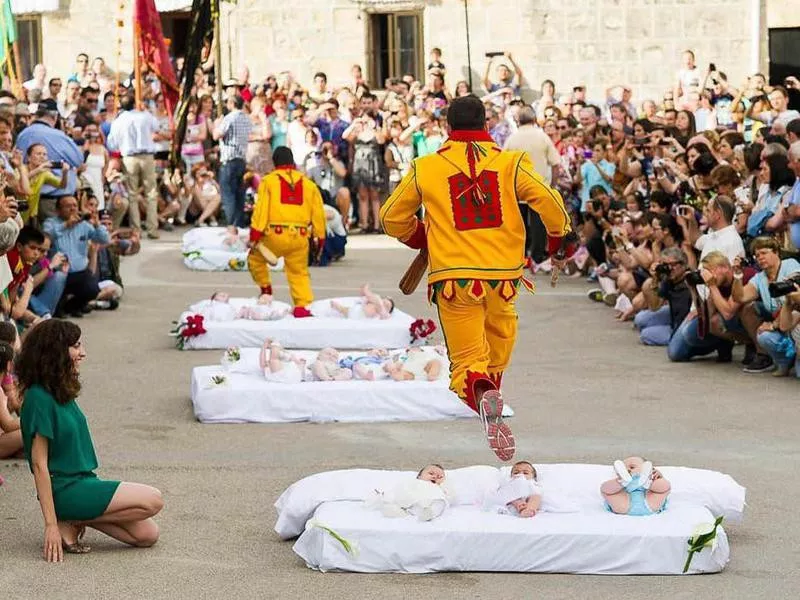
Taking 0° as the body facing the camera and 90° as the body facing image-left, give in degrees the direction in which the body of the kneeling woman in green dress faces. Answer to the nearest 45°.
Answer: approximately 270°

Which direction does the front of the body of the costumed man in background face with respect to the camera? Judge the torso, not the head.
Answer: away from the camera

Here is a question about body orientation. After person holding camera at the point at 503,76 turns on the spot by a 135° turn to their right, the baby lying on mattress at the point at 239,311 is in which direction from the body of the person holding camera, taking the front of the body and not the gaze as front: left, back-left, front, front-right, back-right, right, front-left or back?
back-left

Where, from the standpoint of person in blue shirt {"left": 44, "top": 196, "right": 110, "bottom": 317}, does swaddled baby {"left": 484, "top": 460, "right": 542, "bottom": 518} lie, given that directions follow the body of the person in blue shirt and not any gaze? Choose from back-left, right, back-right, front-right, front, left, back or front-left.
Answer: front-right

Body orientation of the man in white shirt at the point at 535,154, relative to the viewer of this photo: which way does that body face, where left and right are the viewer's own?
facing away from the viewer

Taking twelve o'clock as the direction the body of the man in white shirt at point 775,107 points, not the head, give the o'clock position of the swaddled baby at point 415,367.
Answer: The swaddled baby is roughly at 11 o'clock from the man in white shirt.

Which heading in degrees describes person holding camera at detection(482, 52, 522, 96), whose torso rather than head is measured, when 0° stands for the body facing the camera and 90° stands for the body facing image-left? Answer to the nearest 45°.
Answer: approximately 0°

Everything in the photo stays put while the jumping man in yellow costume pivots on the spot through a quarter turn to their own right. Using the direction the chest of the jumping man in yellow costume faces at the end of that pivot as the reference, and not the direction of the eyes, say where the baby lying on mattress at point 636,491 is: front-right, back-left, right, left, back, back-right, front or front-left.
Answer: front-right

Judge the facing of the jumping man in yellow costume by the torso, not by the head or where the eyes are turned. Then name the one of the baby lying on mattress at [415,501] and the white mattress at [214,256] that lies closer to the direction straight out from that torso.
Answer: the white mattress

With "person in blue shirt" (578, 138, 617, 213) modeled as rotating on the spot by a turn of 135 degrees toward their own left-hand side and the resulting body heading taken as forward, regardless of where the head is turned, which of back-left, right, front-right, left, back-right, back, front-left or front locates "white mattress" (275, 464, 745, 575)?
right

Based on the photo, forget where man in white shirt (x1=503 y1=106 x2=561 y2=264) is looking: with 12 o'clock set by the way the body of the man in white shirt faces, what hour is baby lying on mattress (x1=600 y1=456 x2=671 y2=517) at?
The baby lying on mattress is roughly at 6 o'clock from the man in white shirt.
